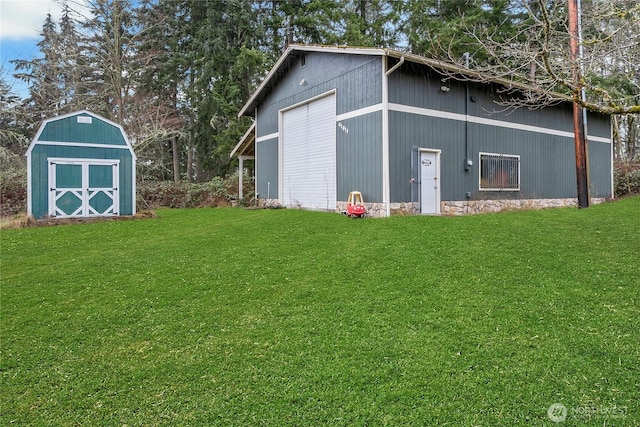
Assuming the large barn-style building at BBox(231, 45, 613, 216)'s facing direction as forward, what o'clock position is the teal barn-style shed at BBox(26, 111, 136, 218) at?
the teal barn-style shed at BBox(26, 111, 136, 218) is roughly at 1 o'clock from the large barn-style building at BBox(231, 45, 613, 216).

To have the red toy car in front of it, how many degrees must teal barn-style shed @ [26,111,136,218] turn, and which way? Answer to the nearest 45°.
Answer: approximately 45° to its left

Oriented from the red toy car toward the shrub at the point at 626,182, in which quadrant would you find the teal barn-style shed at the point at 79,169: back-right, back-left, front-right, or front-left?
back-left

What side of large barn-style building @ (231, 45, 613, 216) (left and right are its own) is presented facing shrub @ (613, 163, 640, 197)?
back

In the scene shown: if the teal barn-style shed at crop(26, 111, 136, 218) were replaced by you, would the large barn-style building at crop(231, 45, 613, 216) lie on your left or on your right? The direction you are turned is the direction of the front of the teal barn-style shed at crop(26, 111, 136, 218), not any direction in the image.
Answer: on your left

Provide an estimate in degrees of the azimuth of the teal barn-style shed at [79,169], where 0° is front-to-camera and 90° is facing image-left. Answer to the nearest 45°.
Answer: approximately 0°

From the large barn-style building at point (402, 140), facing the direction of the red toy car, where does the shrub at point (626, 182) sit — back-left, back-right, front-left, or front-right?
back-left

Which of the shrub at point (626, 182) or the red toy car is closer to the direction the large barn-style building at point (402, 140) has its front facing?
the red toy car

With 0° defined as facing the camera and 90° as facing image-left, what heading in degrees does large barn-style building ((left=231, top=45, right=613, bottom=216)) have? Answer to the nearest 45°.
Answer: approximately 45°

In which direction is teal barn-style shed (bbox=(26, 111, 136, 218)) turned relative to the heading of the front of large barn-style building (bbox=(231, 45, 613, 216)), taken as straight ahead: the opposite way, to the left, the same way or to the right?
to the left

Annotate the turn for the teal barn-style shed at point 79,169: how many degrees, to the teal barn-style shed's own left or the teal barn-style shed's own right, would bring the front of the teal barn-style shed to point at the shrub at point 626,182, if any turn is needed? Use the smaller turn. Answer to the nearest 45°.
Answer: approximately 90° to the teal barn-style shed's own left
